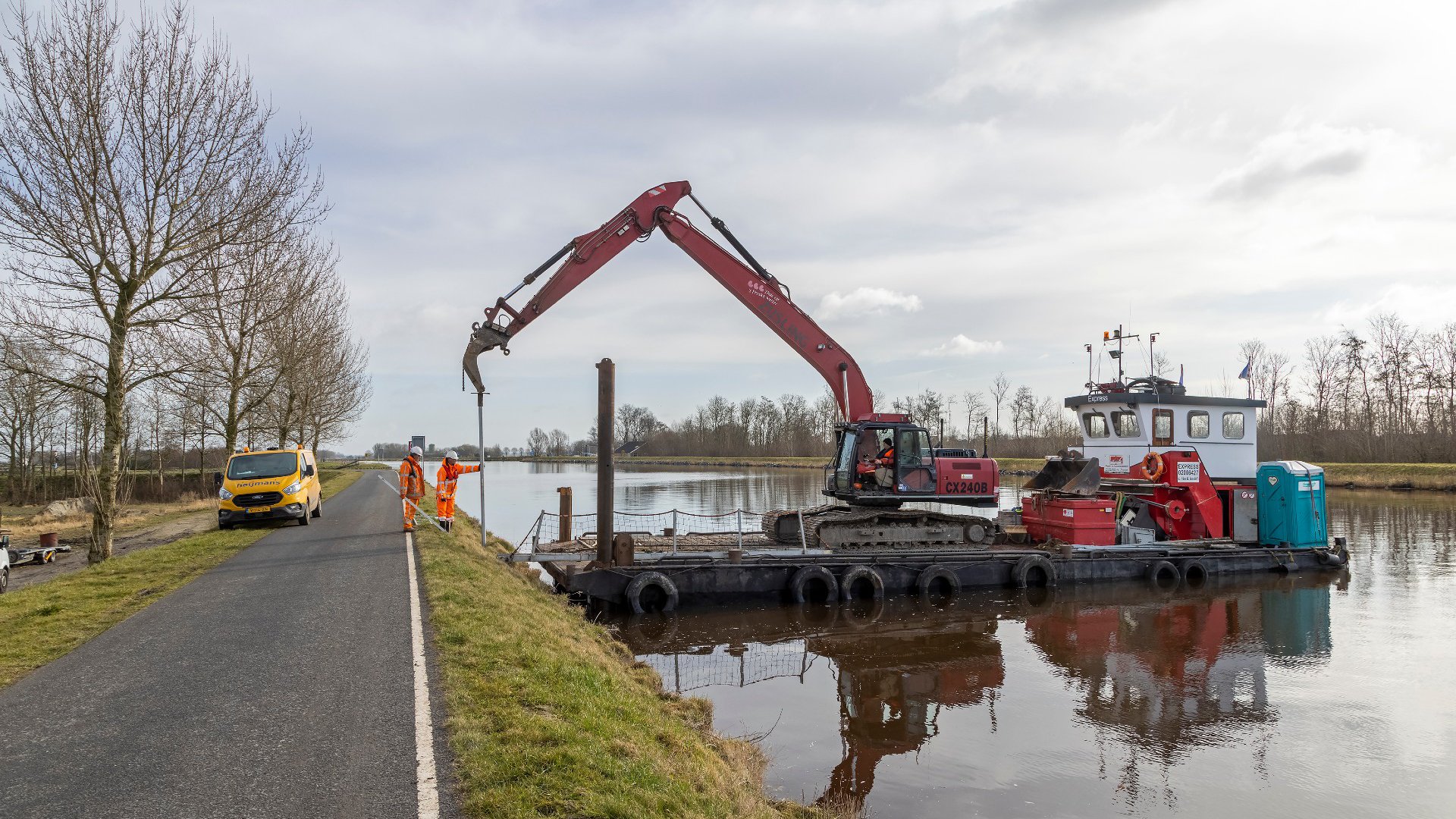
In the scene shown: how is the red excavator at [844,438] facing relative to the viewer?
to the viewer's left

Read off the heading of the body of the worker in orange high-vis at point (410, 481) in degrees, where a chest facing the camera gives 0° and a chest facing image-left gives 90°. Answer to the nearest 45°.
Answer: approximately 270°

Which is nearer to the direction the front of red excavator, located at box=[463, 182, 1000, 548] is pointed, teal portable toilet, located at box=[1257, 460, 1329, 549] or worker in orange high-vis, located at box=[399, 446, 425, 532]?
the worker in orange high-vis

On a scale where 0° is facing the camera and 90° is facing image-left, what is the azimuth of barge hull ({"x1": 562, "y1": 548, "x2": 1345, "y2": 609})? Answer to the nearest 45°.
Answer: approximately 90°

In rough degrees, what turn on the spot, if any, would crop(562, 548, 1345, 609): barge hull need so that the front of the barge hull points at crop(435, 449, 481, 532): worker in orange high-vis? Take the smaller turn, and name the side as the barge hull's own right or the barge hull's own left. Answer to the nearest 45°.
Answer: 0° — it already faces them

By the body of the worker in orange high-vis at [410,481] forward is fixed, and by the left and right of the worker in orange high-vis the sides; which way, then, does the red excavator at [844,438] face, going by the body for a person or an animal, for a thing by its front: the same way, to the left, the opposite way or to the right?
the opposite way

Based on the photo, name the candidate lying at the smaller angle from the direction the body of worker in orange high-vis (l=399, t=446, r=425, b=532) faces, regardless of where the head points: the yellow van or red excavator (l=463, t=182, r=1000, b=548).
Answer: the red excavator
